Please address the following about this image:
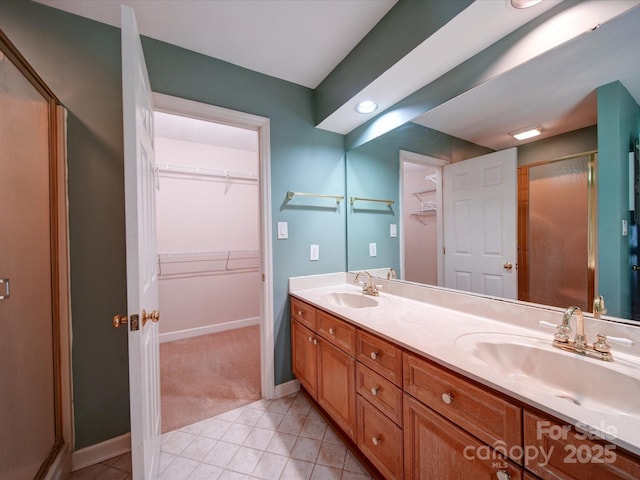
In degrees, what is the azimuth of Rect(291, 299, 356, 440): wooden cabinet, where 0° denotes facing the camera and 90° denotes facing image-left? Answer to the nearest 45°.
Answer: approximately 45°

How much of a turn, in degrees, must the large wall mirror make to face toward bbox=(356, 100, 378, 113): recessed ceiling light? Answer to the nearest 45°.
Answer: approximately 45° to its right

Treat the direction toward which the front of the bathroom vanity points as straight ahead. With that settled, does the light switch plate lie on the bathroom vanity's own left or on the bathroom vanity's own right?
on the bathroom vanity's own right

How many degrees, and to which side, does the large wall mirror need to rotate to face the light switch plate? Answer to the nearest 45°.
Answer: approximately 45° to its right

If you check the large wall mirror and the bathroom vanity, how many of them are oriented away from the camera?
0

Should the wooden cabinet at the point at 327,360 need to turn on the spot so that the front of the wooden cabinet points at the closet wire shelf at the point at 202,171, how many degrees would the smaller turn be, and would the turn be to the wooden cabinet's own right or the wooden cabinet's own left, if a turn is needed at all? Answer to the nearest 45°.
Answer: approximately 90° to the wooden cabinet's own right
